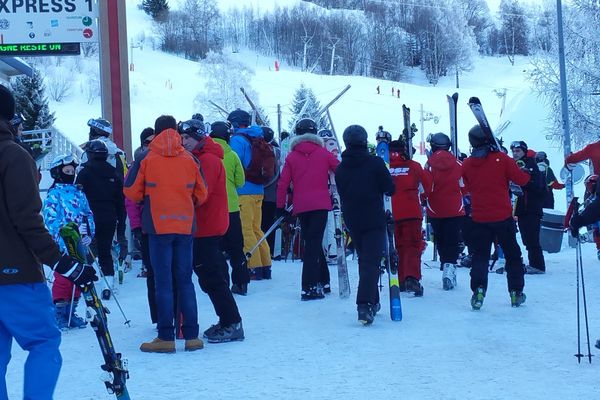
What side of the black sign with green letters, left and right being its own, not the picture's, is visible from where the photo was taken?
front

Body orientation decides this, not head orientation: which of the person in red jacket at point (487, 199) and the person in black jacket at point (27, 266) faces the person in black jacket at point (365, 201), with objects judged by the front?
the person in black jacket at point (27, 266)

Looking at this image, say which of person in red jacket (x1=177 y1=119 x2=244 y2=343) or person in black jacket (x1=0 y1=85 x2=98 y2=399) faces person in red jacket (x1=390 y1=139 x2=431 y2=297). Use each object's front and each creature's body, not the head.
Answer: the person in black jacket

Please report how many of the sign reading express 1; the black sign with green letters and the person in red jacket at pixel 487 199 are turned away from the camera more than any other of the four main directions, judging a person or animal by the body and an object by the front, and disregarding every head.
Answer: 1

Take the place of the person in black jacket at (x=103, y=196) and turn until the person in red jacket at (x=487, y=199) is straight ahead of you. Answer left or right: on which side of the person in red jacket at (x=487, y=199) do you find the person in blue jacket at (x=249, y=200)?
left

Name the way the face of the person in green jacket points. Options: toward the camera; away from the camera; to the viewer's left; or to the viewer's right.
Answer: away from the camera

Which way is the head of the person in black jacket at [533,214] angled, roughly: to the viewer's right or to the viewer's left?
to the viewer's left

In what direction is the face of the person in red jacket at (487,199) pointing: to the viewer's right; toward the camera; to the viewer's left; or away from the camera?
away from the camera

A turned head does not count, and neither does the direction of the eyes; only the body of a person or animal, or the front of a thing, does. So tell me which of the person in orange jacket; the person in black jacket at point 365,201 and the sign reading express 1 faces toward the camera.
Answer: the sign reading express 1

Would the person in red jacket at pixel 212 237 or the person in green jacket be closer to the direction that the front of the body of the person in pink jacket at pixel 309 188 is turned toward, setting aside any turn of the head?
the person in green jacket

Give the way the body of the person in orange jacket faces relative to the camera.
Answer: away from the camera
